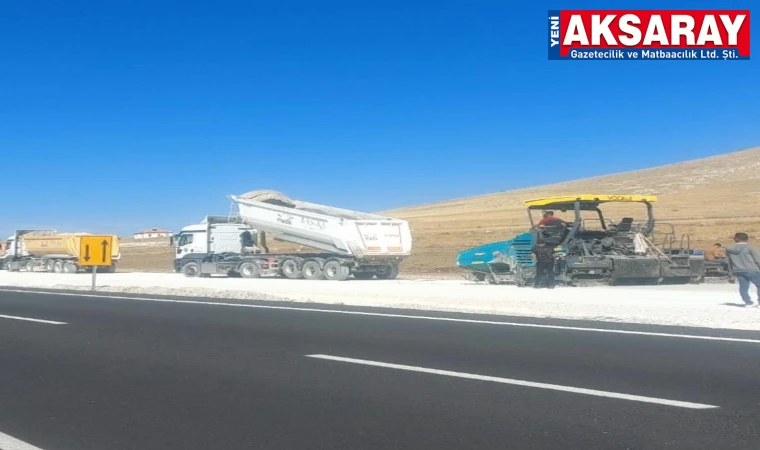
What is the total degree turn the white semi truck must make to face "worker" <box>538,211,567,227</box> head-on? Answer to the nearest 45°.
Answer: approximately 180°

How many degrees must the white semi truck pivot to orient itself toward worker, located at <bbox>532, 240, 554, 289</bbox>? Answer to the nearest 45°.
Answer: approximately 180°

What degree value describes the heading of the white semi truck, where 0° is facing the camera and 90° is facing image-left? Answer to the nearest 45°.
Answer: approximately 135°

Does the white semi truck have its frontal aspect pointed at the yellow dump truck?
yes

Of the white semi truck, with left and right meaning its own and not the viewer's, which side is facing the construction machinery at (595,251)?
back

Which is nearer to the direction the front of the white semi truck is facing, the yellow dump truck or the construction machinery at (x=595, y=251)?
the yellow dump truck

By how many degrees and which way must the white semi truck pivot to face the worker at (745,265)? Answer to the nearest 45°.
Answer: approximately 180°
